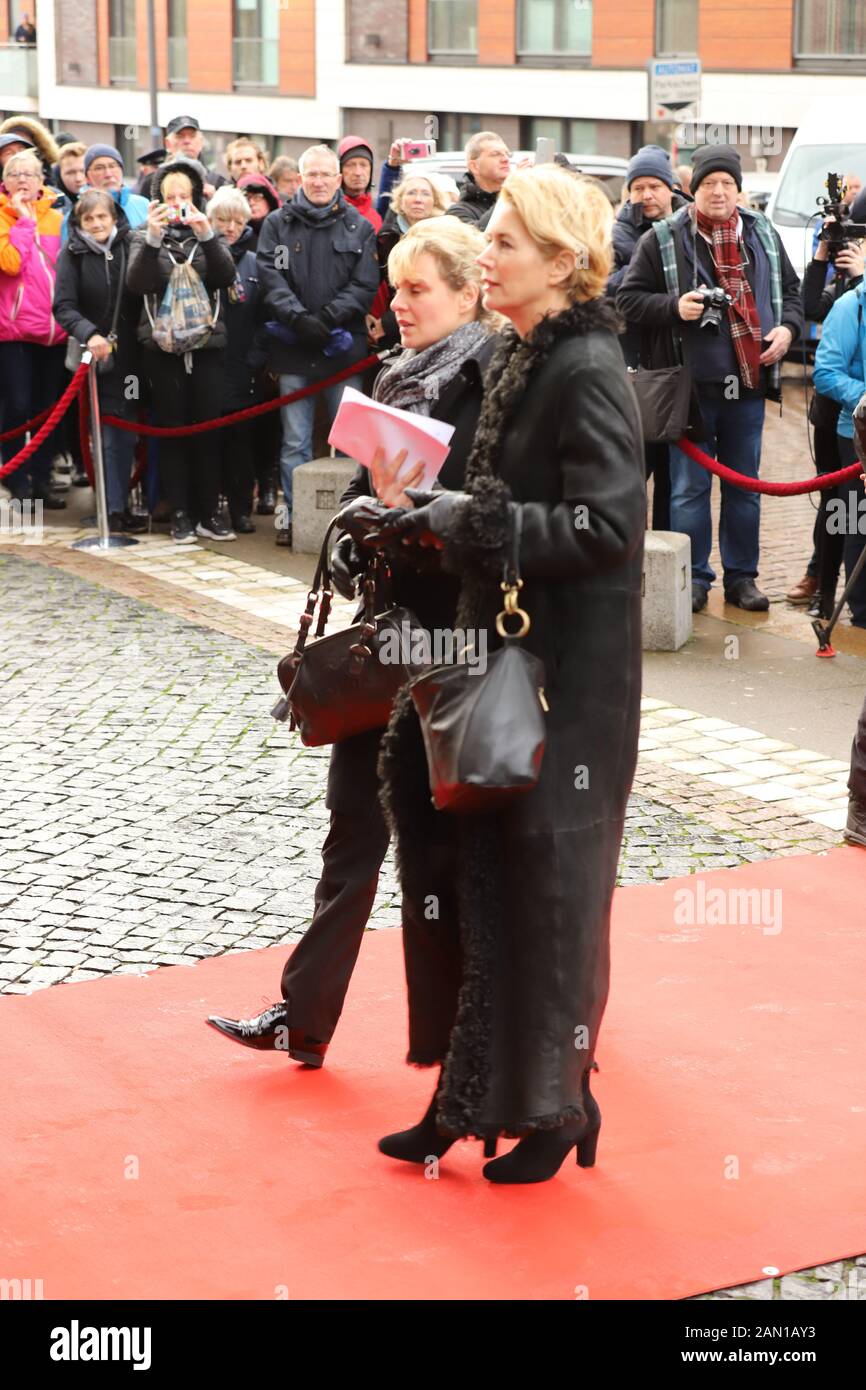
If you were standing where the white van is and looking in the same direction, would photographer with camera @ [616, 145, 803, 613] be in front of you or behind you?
in front

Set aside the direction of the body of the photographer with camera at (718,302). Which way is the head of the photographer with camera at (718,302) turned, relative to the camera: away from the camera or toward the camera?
toward the camera

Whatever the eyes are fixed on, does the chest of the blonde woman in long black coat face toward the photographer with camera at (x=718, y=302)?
no

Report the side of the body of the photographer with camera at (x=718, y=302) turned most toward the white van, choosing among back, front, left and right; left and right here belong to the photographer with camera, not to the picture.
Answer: back

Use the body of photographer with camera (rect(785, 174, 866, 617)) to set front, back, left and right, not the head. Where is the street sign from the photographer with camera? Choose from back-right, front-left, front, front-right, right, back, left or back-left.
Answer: back-right

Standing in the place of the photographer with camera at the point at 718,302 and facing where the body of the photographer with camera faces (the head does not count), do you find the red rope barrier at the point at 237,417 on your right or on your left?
on your right

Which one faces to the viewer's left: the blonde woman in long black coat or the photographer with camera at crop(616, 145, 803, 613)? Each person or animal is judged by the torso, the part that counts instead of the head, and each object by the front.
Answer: the blonde woman in long black coat

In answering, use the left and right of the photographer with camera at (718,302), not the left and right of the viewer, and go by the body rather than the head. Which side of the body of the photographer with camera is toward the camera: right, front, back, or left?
front

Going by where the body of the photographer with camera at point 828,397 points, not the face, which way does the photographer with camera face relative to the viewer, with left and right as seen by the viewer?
facing the viewer and to the left of the viewer

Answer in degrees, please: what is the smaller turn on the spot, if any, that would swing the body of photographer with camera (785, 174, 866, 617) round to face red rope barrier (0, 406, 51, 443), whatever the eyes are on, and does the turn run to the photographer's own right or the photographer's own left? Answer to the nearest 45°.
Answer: approximately 45° to the photographer's own right

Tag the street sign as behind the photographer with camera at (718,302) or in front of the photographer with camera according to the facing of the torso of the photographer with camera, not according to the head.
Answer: behind
